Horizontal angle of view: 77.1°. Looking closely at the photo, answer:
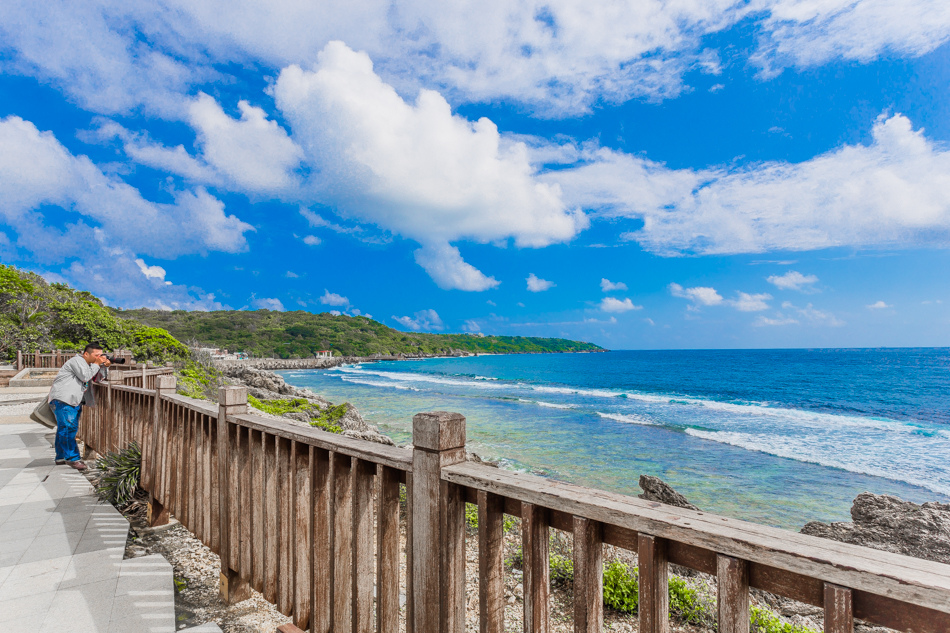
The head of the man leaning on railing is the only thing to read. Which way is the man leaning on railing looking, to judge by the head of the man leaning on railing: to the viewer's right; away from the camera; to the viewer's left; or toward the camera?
to the viewer's right

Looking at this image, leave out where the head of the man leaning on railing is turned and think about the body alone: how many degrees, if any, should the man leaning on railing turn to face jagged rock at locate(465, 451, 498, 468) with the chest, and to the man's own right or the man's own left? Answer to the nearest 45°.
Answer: approximately 45° to the man's own right

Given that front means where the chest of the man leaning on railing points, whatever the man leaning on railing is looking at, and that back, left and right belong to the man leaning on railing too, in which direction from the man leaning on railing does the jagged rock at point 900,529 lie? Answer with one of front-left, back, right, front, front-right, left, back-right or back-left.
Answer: front-right

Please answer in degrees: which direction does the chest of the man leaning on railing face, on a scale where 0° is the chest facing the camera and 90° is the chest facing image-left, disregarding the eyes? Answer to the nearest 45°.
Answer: approximately 270°

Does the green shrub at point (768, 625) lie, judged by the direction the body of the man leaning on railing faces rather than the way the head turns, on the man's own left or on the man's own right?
on the man's own right

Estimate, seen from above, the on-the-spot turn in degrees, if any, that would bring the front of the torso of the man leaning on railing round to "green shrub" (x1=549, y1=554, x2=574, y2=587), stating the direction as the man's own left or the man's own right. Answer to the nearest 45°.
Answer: approximately 45° to the man's own right

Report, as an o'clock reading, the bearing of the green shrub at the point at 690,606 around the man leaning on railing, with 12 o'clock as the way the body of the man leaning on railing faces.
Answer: The green shrub is roughly at 2 o'clock from the man leaning on railing.

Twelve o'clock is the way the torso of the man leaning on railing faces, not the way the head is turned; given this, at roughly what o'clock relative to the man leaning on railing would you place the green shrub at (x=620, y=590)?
The green shrub is roughly at 2 o'clock from the man leaning on railing.

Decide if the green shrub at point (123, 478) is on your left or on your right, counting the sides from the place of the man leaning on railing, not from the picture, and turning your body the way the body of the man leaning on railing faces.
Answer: on your right
